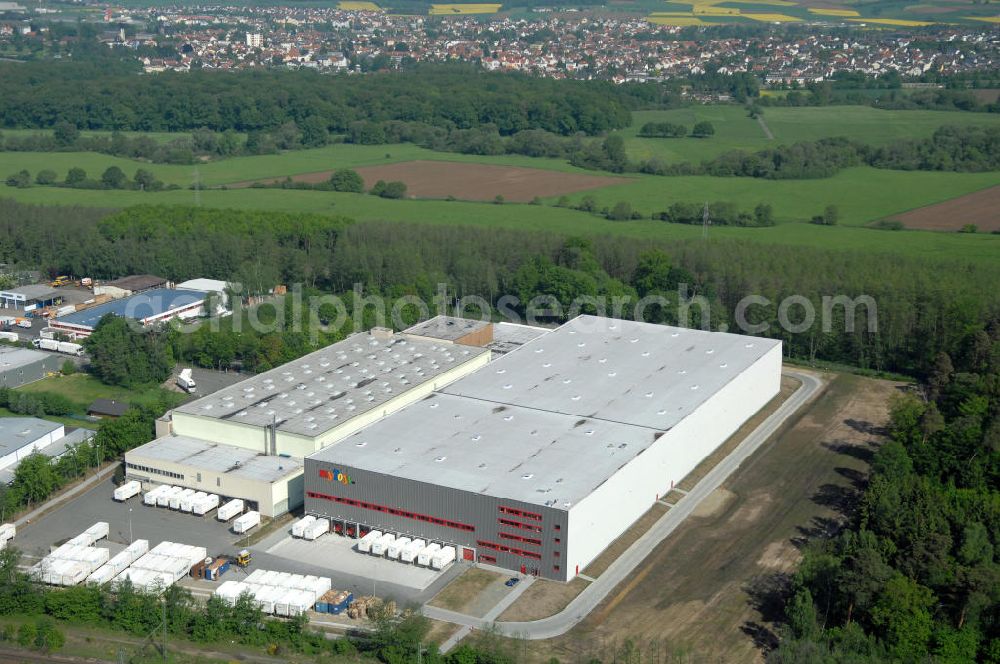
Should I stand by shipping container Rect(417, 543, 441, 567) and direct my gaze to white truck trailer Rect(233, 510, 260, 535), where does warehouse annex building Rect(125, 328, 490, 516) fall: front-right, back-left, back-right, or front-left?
front-right

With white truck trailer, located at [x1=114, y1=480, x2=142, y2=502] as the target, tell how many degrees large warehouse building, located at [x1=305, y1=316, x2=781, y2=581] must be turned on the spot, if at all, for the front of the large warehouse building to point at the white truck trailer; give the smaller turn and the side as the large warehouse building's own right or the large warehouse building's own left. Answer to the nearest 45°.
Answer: approximately 45° to the large warehouse building's own right

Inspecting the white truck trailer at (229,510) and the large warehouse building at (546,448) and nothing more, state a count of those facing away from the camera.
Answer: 0

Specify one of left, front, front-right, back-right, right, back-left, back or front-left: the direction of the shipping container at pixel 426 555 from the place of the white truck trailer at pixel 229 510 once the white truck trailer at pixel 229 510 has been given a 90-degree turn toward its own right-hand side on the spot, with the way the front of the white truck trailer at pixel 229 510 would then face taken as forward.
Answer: back

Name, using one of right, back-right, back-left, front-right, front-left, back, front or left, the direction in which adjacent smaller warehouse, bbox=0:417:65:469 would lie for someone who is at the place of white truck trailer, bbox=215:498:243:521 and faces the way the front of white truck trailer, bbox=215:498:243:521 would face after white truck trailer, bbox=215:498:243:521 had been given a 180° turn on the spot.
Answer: left

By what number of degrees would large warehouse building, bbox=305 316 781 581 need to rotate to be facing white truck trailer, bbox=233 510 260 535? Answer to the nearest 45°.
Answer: approximately 45° to its right

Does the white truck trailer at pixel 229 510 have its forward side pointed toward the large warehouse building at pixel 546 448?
no

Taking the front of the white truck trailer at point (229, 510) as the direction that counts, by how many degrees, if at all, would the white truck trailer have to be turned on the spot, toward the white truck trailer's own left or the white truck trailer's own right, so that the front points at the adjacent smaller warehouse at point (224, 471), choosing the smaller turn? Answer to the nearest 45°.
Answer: approximately 135° to the white truck trailer's own right

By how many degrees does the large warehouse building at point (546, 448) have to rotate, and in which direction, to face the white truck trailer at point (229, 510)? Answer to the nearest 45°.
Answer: approximately 45° to its right

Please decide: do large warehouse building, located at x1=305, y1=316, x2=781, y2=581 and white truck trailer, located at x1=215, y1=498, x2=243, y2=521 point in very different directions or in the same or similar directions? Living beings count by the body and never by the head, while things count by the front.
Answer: same or similar directions

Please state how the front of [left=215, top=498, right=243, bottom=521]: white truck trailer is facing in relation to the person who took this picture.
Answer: facing the viewer and to the left of the viewer

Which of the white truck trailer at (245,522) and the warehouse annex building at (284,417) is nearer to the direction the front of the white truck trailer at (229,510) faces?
the white truck trailer

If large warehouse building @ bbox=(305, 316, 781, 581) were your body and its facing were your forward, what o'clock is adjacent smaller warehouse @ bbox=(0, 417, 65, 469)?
The adjacent smaller warehouse is roughly at 2 o'clock from the large warehouse building.

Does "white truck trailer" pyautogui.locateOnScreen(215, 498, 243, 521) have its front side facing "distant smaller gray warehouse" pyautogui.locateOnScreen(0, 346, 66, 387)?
no

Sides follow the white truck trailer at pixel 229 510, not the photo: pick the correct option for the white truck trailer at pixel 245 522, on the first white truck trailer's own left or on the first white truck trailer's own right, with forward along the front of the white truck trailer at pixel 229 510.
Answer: on the first white truck trailer's own left

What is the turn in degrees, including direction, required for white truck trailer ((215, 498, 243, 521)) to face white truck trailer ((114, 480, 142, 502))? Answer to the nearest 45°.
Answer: approximately 90° to its right

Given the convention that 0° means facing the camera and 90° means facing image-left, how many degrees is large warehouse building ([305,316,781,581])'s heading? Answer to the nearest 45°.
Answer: approximately 45°
